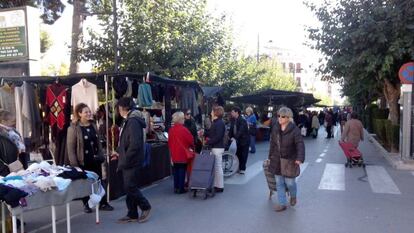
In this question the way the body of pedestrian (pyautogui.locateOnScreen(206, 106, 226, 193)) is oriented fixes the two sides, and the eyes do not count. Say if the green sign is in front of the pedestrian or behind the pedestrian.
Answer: in front

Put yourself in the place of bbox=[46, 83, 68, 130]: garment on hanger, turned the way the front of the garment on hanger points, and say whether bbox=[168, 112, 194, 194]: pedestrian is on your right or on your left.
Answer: on your left

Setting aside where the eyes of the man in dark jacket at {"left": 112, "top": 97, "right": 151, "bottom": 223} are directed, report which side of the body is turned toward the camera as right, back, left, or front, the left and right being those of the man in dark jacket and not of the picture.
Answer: left

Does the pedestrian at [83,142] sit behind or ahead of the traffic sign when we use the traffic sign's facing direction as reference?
ahead

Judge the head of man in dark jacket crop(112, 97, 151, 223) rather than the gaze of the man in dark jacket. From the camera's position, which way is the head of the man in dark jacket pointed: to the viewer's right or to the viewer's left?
to the viewer's left

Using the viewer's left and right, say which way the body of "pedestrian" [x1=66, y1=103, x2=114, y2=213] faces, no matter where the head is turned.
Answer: facing the viewer and to the right of the viewer

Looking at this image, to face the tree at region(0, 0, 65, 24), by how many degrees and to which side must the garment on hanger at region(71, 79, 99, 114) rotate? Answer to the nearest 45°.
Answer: approximately 180°

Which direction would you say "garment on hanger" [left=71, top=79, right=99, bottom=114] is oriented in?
toward the camera

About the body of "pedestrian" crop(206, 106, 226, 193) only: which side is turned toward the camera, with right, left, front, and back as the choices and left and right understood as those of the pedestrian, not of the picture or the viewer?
left

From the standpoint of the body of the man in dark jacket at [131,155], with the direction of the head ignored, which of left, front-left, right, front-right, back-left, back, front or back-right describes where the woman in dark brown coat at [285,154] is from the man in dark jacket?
back

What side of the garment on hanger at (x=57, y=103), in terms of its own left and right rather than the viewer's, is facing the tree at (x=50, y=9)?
back

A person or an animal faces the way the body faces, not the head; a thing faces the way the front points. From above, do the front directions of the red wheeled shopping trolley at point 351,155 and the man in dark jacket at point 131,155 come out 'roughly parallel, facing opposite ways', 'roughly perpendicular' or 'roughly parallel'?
roughly perpendicular

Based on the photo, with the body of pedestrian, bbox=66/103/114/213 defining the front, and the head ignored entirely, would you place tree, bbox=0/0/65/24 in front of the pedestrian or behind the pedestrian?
behind

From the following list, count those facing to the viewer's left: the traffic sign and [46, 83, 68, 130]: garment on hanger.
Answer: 0

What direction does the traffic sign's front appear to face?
toward the camera

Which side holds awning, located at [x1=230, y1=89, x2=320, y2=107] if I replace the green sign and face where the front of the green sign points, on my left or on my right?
on my left

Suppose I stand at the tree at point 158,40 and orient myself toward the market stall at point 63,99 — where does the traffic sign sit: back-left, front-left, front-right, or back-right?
front-left
